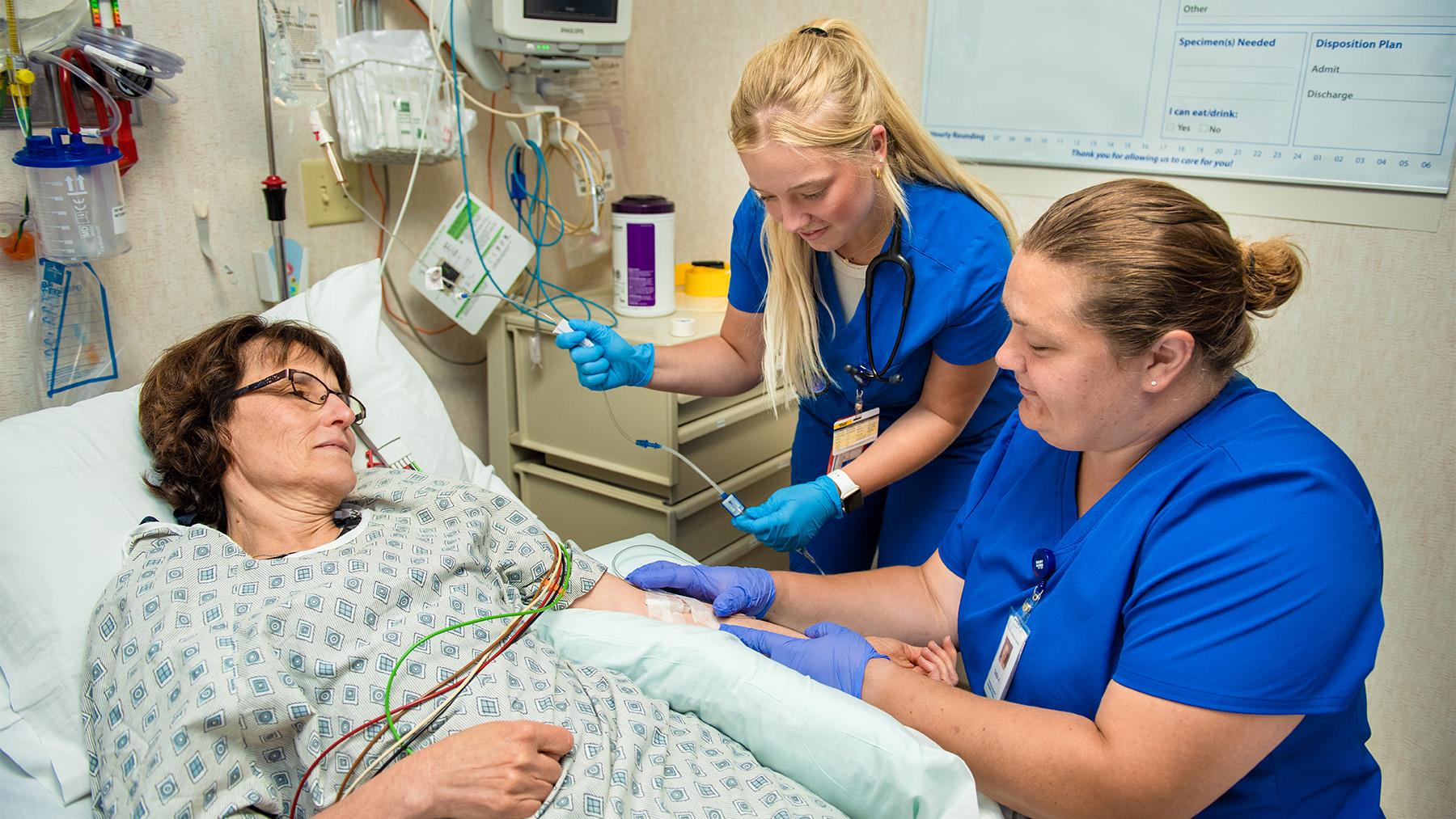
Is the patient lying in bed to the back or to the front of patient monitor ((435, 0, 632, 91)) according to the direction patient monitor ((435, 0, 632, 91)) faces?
to the front

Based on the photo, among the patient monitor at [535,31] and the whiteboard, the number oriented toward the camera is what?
2

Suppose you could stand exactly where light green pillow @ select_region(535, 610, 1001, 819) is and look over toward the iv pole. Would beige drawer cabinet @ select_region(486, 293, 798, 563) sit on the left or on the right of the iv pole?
right

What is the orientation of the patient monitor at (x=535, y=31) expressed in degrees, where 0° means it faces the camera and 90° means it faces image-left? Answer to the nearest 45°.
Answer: approximately 0°

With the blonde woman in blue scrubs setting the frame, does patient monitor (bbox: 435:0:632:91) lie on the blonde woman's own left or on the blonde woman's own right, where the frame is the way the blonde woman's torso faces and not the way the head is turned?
on the blonde woman's own right

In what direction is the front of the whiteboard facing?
toward the camera

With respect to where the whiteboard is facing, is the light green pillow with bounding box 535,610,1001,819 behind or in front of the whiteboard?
in front

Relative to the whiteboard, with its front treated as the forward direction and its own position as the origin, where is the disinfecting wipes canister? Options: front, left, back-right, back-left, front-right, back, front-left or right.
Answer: right

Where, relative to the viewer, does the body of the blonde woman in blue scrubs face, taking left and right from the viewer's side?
facing the viewer and to the left of the viewer

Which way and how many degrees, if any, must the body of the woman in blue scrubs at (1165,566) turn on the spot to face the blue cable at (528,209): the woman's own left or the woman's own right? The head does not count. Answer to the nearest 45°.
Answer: approximately 90° to the woman's own right
